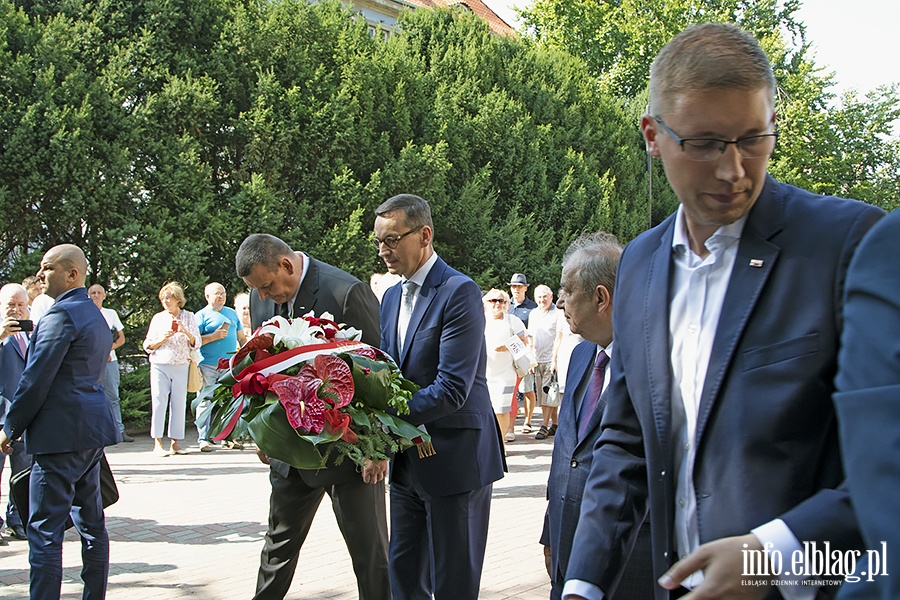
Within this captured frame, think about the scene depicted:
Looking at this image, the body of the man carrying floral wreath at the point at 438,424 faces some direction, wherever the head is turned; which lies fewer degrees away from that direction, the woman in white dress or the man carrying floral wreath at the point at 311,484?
the man carrying floral wreath

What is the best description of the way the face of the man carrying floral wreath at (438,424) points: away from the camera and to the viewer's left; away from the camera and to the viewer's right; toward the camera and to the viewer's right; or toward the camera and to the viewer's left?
toward the camera and to the viewer's left

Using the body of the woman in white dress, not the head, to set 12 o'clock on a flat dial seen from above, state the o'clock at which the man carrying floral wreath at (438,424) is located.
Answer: The man carrying floral wreath is roughly at 12 o'clock from the woman in white dress.

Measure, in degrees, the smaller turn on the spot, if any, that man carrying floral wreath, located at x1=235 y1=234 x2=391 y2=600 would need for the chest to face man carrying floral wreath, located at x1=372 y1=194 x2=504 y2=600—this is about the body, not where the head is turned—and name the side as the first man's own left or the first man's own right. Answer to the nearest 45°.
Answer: approximately 90° to the first man's own left

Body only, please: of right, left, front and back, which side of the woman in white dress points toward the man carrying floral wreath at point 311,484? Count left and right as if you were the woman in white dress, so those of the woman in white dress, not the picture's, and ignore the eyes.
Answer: front

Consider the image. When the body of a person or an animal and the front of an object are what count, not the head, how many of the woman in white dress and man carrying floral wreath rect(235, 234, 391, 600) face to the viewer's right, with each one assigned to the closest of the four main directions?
0

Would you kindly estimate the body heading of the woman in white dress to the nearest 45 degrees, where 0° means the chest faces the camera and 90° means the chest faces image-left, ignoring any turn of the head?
approximately 0°

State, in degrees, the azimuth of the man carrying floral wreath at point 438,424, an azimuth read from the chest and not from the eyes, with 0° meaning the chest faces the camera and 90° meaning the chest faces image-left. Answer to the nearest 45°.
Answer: approximately 45°

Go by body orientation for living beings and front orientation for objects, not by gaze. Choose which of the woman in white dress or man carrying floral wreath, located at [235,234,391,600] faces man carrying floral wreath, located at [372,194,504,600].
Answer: the woman in white dress
